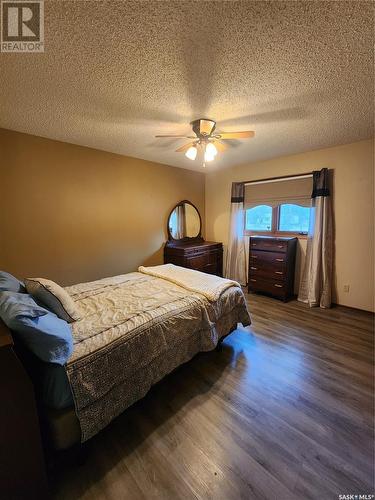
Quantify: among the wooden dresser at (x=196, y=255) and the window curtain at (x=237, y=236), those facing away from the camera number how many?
0

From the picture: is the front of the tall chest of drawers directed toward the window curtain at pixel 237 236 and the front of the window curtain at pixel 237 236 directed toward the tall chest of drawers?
no

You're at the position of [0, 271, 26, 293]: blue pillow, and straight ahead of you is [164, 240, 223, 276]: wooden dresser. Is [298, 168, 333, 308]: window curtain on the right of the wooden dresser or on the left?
right

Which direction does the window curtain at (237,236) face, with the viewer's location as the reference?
facing the viewer and to the left of the viewer

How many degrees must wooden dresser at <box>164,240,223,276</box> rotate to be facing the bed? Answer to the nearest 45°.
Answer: approximately 45° to its right

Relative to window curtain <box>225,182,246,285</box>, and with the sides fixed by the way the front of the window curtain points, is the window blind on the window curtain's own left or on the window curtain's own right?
on the window curtain's own left

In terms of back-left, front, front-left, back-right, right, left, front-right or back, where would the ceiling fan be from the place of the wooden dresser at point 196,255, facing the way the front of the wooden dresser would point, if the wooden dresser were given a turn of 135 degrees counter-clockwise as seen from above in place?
back

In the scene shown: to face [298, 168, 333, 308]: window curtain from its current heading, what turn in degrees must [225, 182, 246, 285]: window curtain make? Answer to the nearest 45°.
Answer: approximately 90° to its left

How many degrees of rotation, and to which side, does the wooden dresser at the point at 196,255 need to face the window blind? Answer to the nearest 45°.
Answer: approximately 45° to its left

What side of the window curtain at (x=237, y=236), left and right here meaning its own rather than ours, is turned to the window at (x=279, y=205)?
left

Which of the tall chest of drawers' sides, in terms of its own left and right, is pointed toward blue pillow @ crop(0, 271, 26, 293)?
front

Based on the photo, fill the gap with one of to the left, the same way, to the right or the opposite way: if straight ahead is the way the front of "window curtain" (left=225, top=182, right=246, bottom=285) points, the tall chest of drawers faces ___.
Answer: the same way

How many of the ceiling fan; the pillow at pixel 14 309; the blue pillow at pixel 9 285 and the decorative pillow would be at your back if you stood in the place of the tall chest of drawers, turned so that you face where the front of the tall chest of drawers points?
0

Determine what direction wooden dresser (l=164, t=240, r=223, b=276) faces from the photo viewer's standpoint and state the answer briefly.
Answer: facing the viewer and to the right of the viewer

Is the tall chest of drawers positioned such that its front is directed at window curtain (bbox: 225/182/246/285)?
no

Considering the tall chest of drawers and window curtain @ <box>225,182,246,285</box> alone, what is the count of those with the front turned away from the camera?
0

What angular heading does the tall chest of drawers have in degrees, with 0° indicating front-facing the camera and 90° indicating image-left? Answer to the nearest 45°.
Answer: approximately 45°
